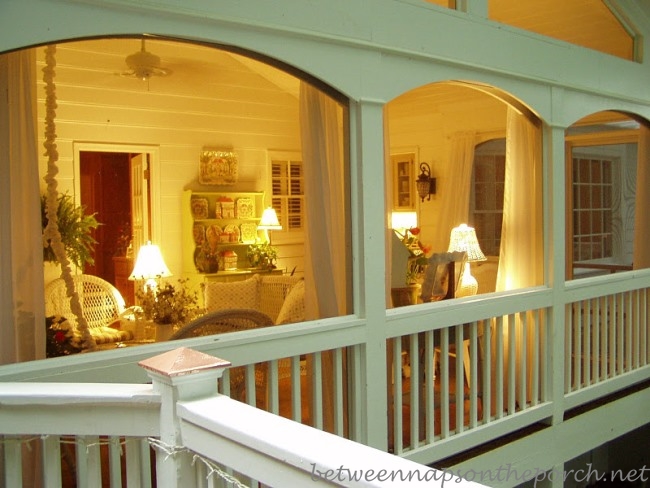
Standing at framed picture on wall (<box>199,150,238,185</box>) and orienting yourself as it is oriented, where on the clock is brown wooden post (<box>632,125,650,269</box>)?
The brown wooden post is roughly at 10 o'clock from the framed picture on wall.

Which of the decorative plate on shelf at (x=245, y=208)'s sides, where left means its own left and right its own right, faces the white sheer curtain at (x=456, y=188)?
left

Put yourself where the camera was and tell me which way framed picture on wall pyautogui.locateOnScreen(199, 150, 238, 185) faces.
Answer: facing the viewer

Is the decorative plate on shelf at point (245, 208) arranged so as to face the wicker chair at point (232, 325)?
yes

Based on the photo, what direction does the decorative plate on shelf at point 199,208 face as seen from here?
toward the camera

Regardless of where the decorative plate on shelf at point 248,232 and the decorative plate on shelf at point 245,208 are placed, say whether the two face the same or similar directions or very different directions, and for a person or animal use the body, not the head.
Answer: same or similar directions

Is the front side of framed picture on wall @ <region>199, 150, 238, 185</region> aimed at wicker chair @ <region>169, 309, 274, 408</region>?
yes

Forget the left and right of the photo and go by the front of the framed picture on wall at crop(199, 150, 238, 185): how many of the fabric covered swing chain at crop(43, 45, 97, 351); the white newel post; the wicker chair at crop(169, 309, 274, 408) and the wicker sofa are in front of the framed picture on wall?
4

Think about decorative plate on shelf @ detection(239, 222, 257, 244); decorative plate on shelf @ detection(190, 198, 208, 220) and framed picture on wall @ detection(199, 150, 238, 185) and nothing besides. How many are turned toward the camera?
3

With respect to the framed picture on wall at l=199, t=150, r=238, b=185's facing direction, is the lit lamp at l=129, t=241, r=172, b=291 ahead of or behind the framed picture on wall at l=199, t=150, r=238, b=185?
ahead

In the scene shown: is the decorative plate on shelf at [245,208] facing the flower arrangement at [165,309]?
yes

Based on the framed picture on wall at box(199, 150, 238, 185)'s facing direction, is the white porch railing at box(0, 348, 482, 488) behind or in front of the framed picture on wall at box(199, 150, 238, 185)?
in front

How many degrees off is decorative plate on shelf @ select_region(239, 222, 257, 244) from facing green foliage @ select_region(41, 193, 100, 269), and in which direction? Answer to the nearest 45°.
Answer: approximately 45° to its right

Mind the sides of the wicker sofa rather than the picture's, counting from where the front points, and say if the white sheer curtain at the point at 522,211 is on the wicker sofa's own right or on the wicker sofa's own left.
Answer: on the wicker sofa's own left

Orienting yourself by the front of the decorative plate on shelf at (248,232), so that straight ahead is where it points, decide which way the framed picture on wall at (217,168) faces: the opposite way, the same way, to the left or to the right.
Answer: the same way

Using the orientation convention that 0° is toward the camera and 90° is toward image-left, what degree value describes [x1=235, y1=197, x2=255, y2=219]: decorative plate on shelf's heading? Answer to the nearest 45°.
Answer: approximately 0°

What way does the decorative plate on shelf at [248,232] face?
toward the camera

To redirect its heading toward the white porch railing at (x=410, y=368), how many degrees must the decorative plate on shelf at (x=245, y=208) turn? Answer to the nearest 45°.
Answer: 0° — it already faces it
